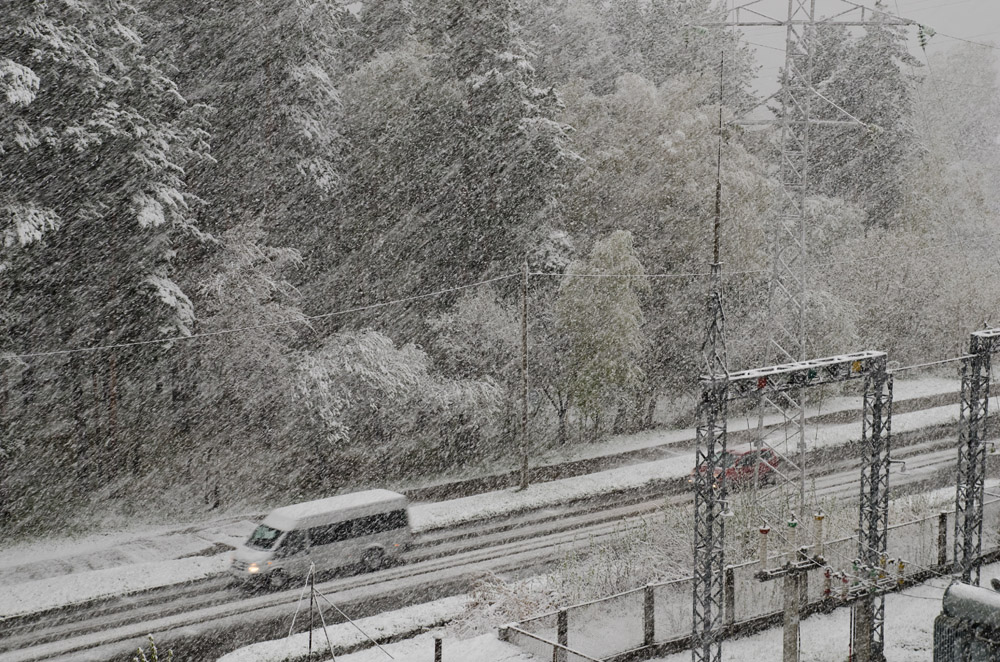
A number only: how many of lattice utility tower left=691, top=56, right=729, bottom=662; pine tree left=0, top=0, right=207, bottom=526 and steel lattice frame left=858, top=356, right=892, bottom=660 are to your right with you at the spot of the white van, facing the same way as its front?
1

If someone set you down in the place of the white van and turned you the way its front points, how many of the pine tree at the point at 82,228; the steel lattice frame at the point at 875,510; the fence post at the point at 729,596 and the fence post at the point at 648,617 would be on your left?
3

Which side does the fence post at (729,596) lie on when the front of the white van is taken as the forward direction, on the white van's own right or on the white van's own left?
on the white van's own left

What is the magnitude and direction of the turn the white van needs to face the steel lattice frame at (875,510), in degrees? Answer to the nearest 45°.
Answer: approximately 90° to its left

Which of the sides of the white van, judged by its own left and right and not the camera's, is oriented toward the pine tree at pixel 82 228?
right

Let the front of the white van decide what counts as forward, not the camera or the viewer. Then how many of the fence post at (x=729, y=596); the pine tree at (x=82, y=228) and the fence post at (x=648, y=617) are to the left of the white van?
2

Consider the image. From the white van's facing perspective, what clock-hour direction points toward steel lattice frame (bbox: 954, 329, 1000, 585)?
The steel lattice frame is roughly at 8 o'clock from the white van.

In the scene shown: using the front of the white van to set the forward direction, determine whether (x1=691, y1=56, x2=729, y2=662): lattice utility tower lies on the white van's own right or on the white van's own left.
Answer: on the white van's own left

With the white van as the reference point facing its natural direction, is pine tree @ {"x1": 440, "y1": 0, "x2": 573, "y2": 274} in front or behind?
behind

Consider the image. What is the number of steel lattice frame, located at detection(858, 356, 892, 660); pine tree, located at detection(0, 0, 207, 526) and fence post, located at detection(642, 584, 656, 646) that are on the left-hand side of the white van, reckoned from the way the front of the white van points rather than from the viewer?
2

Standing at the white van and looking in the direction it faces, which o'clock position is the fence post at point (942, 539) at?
The fence post is roughly at 8 o'clock from the white van.

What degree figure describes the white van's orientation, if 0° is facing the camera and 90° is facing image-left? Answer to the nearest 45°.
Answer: approximately 45°
